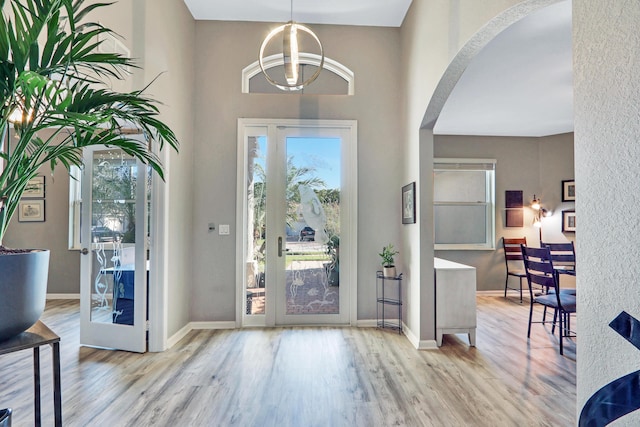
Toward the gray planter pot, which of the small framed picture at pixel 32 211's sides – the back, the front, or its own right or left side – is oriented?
front

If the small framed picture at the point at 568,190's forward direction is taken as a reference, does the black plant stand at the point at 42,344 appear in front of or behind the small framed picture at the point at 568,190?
in front

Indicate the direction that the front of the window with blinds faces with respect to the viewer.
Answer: facing the viewer

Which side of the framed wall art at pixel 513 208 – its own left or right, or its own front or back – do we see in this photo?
front

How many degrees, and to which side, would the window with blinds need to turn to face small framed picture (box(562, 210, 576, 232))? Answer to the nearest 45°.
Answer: approximately 90° to its left

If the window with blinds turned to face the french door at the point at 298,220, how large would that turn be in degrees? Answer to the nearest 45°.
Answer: approximately 45° to its right

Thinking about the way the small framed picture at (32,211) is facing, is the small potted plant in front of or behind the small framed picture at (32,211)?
in front

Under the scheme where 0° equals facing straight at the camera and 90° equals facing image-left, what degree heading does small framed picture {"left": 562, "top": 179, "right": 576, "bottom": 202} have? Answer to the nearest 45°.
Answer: approximately 45°

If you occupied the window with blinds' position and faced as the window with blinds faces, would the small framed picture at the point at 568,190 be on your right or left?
on your left

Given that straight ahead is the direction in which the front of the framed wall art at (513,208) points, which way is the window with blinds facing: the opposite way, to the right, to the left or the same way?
the same way
